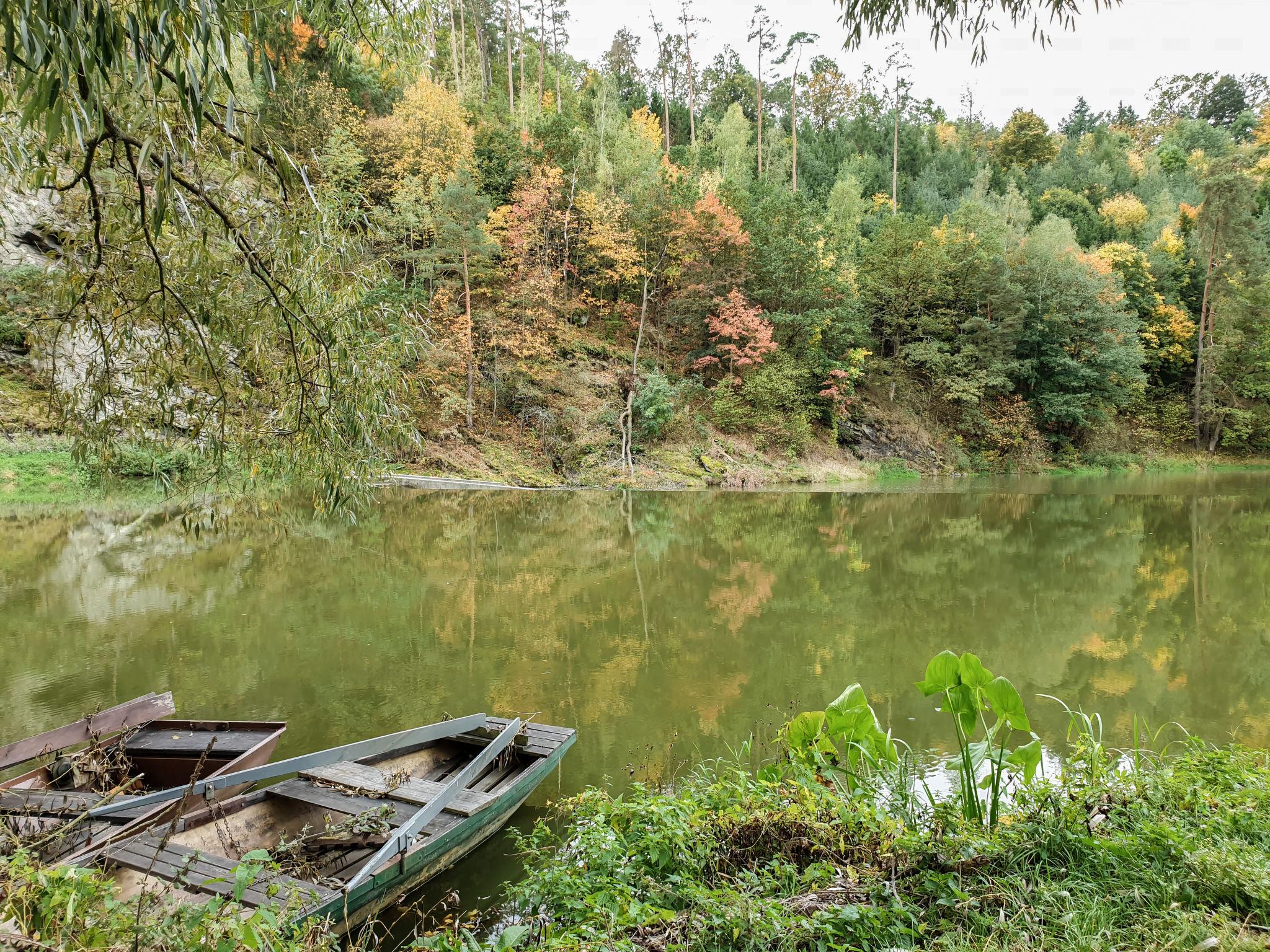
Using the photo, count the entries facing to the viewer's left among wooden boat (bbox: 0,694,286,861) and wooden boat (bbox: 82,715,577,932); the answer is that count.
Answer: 0

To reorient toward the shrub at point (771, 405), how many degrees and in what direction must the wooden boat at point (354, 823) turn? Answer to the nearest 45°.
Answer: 0° — it already faces it

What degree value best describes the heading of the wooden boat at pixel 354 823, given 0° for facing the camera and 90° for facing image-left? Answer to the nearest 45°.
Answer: approximately 225°

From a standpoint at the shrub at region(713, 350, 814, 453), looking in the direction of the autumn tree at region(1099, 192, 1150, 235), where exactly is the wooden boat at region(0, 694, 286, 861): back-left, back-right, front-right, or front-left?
back-right
